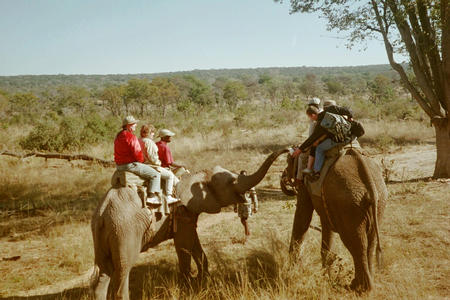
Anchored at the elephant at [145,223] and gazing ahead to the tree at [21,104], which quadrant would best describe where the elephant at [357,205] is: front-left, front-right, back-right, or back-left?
back-right

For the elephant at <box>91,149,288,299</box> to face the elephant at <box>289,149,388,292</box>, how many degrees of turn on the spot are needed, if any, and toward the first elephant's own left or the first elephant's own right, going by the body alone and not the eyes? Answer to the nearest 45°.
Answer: approximately 45° to the first elephant's own right

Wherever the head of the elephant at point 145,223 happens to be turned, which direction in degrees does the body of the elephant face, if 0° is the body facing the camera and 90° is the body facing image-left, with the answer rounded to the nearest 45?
approximately 225°

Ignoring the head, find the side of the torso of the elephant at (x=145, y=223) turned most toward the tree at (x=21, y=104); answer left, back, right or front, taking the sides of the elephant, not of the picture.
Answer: left
